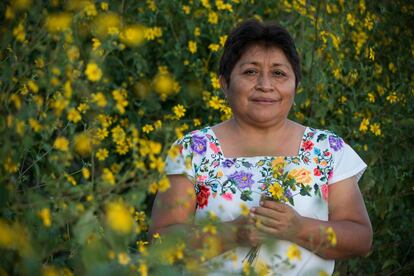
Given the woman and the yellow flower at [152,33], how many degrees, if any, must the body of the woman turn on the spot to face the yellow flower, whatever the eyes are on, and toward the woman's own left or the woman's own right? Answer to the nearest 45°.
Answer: approximately 135° to the woman's own right

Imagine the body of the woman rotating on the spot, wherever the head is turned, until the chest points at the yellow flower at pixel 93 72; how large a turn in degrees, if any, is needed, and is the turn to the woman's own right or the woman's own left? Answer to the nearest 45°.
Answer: approximately 45° to the woman's own right

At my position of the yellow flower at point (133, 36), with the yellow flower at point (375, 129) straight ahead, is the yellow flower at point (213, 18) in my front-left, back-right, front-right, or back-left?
front-left

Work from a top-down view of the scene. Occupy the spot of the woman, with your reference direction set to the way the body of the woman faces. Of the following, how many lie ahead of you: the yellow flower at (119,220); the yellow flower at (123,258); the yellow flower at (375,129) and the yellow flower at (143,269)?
3

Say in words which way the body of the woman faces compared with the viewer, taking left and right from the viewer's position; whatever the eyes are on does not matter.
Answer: facing the viewer

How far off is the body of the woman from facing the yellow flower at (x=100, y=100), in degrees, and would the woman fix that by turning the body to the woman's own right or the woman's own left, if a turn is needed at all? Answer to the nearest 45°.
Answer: approximately 45° to the woman's own right

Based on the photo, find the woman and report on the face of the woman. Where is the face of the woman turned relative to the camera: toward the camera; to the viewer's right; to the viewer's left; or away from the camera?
toward the camera

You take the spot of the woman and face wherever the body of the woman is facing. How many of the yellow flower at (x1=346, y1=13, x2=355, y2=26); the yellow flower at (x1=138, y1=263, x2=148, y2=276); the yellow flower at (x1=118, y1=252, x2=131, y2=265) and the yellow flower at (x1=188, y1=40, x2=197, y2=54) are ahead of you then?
2

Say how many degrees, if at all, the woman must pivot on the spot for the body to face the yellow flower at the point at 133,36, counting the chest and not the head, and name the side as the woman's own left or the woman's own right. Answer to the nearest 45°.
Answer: approximately 90° to the woman's own right
